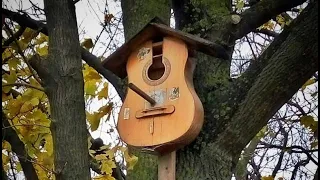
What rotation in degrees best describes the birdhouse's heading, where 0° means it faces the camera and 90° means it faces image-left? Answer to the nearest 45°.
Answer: approximately 45°
